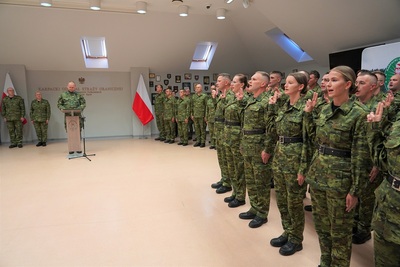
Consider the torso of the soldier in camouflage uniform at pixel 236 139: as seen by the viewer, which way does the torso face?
to the viewer's left

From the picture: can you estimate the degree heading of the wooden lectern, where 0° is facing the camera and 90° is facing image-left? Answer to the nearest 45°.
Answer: approximately 0°

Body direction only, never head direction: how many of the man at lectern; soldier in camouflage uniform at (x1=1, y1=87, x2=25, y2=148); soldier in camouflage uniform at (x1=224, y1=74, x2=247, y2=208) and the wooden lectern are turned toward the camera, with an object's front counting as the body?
3

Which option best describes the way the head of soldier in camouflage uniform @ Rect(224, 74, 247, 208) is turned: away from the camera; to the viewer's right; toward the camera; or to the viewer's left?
to the viewer's left

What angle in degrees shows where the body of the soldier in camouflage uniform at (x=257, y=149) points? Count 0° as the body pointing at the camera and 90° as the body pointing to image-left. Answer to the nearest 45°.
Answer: approximately 45°

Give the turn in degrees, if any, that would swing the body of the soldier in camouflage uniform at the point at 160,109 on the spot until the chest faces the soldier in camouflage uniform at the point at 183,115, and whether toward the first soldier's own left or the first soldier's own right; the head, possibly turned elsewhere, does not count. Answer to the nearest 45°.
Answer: approximately 90° to the first soldier's own left

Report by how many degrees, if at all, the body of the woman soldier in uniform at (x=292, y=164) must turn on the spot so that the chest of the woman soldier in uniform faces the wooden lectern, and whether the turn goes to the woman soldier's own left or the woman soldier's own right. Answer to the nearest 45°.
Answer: approximately 90° to the woman soldier's own right

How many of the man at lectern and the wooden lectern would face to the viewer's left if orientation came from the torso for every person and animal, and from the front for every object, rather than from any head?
0

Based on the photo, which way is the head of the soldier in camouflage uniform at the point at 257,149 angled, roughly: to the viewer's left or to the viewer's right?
to the viewer's left

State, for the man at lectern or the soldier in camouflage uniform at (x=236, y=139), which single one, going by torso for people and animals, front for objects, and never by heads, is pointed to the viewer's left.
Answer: the soldier in camouflage uniform

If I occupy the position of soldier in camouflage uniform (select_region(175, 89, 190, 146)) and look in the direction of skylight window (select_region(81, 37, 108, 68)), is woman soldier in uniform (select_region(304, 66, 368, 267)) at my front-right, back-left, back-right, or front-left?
back-left

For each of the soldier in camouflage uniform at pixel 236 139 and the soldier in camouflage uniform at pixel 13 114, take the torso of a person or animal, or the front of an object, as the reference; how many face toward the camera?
1
